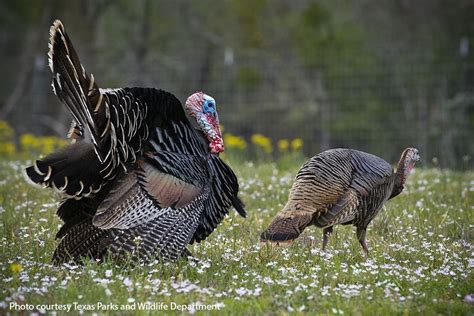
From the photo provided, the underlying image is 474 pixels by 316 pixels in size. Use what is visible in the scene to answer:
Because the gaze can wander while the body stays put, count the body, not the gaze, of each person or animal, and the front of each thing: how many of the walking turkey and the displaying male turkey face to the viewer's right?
2

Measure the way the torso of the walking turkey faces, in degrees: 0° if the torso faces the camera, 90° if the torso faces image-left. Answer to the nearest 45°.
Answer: approximately 270°

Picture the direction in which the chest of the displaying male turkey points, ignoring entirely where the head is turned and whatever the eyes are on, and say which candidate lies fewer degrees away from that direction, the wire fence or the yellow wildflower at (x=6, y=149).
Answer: the wire fence

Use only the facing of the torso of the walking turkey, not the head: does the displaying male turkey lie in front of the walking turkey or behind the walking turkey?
behind

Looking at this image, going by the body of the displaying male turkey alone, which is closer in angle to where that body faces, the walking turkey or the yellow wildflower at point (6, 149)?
the walking turkey

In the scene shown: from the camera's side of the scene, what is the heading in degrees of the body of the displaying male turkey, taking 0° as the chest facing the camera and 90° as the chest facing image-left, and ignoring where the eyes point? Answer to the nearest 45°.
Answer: approximately 270°
